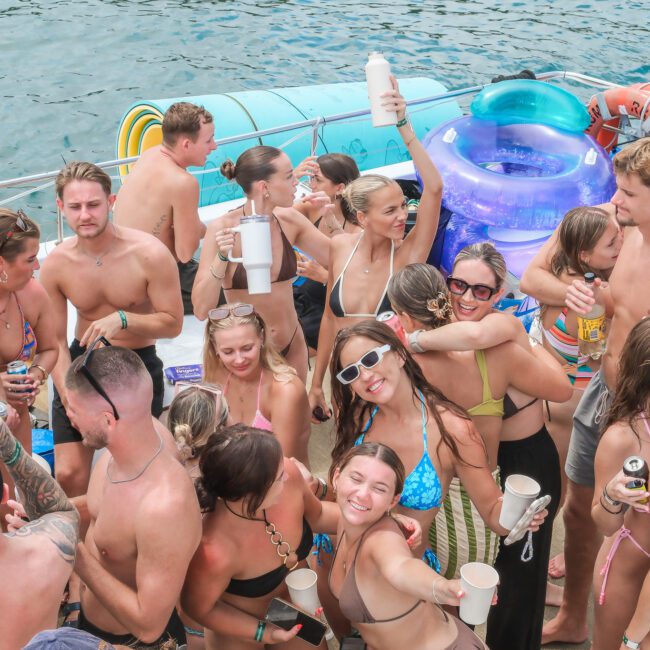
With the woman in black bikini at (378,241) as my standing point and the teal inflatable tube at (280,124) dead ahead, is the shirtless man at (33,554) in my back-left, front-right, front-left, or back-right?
back-left

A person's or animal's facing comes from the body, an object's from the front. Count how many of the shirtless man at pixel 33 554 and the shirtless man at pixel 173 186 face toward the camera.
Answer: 0

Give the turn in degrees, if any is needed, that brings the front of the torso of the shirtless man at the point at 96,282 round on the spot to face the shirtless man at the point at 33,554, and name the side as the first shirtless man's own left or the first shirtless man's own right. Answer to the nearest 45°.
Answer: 0° — they already face them

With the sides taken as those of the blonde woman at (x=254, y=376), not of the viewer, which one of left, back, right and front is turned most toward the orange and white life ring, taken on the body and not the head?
back

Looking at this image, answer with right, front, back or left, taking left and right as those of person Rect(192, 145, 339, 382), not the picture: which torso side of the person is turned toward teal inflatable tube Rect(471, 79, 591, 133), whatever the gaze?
left

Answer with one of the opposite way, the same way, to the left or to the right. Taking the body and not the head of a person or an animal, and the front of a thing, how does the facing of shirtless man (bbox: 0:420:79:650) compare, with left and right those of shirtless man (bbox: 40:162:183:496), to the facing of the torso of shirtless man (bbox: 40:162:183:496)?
the opposite way

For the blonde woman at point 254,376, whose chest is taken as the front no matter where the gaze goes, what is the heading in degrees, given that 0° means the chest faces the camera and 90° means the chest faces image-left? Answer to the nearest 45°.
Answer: approximately 45°

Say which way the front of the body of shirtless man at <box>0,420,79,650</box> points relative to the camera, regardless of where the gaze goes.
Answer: away from the camera
